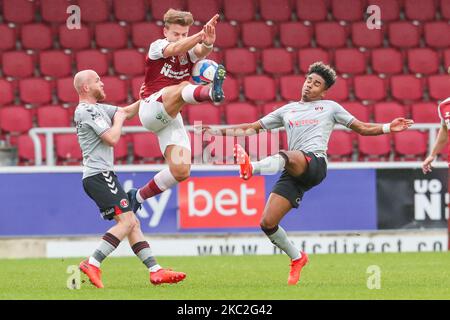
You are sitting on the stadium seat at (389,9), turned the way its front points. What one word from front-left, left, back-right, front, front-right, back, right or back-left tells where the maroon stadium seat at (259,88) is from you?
front-right

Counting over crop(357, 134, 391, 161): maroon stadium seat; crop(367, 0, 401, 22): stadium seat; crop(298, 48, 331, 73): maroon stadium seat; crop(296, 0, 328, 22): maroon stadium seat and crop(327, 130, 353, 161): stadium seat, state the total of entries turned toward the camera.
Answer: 5

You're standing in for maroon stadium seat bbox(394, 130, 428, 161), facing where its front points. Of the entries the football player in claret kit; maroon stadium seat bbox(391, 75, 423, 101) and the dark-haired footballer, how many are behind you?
1

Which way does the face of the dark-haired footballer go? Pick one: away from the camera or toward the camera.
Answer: toward the camera

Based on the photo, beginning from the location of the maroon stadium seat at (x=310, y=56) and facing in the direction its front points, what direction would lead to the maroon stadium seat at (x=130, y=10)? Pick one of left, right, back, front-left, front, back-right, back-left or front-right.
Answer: right

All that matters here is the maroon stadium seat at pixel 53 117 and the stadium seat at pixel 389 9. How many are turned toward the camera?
2

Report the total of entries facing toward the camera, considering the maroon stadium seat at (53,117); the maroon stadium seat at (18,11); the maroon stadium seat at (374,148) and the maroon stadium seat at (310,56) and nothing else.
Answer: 4

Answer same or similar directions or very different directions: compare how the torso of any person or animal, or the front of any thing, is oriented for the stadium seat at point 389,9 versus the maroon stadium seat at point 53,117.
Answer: same or similar directions

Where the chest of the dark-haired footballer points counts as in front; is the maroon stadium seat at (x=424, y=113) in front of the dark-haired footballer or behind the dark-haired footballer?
behind

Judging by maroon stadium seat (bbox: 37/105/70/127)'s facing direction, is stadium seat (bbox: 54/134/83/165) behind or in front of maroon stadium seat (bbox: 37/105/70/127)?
in front

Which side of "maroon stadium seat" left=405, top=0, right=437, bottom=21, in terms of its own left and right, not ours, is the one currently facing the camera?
front

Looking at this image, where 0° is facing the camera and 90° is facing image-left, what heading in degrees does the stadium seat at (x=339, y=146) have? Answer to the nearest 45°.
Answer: approximately 0°
